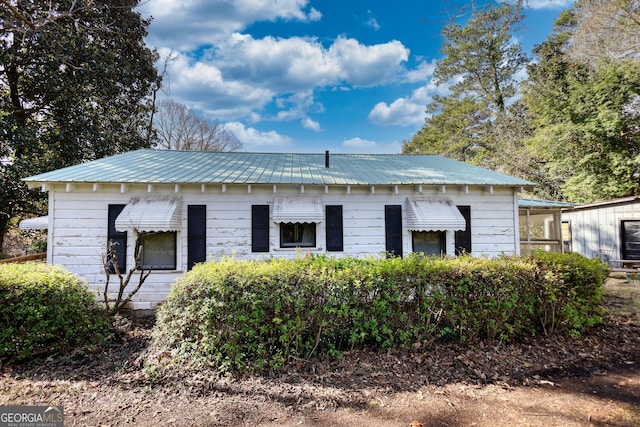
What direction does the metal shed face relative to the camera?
toward the camera

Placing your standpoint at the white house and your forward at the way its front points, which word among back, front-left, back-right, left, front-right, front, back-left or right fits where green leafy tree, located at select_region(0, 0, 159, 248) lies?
back-right

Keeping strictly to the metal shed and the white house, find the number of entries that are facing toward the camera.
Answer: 2

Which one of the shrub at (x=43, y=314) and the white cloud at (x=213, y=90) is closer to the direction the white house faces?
the shrub

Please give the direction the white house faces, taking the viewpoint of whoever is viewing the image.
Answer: facing the viewer

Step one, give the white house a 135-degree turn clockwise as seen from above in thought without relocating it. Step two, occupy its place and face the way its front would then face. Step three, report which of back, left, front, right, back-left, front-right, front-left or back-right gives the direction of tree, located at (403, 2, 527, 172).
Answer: right

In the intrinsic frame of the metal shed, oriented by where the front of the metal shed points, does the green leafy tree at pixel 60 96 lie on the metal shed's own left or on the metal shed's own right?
on the metal shed's own right

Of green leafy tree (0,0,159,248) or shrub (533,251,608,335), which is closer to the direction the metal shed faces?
the shrub

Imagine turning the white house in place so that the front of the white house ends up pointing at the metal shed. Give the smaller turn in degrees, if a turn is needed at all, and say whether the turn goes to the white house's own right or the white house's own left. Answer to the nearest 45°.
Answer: approximately 90° to the white house's own left

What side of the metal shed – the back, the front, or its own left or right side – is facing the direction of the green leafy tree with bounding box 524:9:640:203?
back

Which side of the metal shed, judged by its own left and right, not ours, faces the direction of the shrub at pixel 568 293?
front
